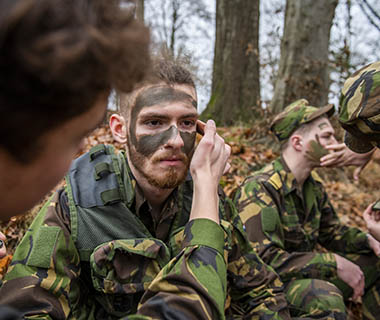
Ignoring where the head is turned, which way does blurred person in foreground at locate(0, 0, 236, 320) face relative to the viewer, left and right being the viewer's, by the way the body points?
facing away from the viewer and to the right of the viewer

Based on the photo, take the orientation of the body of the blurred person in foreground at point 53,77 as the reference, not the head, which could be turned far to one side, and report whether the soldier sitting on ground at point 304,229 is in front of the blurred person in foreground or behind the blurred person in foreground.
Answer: in front

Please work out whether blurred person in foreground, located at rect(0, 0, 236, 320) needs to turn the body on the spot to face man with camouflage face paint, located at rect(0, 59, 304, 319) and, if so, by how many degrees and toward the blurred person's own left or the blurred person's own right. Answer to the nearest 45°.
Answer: approximately 45° to the blurred person's own left

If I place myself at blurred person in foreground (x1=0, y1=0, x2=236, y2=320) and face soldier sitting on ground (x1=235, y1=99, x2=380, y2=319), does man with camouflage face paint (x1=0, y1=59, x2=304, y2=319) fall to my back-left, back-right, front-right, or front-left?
front-left

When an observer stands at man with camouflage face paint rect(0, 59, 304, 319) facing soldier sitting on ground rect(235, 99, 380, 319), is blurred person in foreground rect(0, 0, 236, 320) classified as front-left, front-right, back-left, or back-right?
back-right
